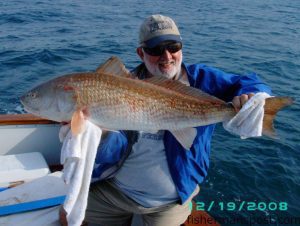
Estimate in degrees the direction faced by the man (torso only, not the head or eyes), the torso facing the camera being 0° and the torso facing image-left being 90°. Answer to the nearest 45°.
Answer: approximately 0°
